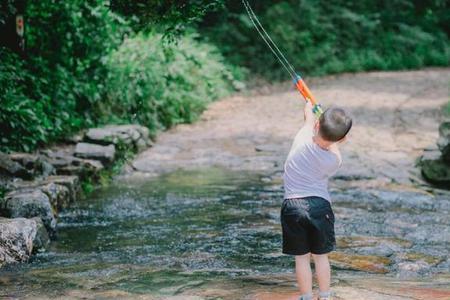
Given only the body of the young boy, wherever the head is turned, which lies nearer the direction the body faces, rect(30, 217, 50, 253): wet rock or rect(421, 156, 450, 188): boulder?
the boulder

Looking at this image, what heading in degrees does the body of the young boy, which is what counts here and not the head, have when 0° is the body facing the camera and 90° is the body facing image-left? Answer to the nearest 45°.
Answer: approximately 180°

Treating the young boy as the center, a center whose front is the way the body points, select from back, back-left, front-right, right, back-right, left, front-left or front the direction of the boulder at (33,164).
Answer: front-left

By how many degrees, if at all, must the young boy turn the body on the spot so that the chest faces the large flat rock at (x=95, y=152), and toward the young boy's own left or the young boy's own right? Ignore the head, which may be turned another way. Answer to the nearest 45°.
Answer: approximately 45° to the young boy's own left

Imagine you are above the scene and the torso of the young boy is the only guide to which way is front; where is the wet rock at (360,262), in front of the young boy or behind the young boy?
in front

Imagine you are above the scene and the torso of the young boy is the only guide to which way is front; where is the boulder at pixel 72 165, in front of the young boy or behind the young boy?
in front

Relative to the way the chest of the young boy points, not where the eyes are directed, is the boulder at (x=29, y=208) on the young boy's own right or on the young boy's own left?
on the young boy's own left

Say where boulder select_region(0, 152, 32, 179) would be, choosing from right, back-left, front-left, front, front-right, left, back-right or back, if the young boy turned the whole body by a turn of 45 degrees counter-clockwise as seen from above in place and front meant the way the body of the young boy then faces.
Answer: front

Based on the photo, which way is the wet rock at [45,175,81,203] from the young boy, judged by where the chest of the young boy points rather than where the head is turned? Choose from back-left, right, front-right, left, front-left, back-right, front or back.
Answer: front-left

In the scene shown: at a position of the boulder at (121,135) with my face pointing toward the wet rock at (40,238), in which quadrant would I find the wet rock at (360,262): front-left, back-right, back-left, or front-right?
front-left

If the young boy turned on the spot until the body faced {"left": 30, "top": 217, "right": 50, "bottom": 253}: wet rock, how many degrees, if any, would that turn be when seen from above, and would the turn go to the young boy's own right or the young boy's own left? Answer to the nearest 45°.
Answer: approximately 45° to the young boy's own left
